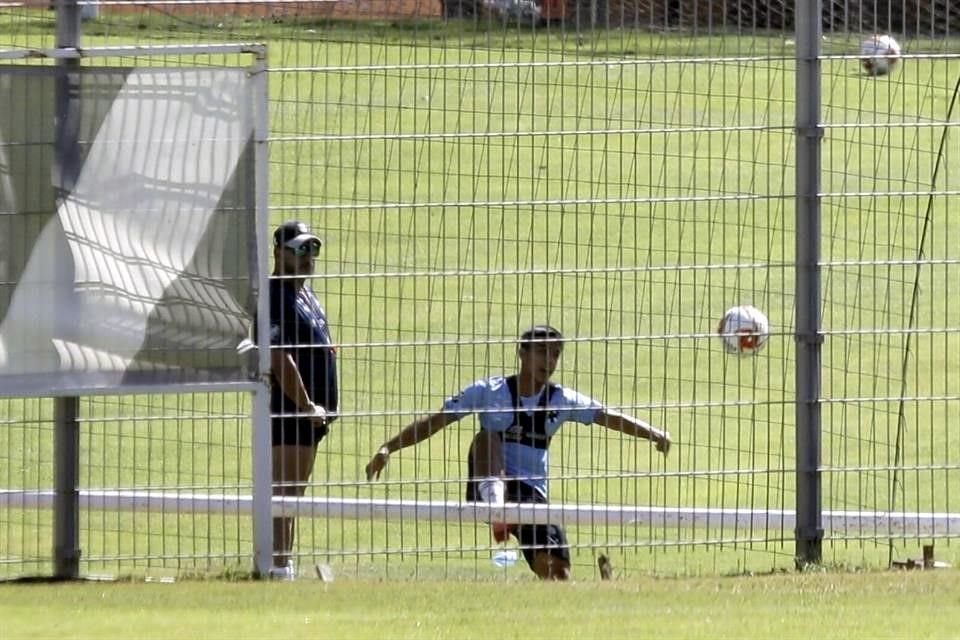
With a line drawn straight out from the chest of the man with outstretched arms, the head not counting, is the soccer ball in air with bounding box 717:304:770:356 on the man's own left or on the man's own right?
on the man's own left

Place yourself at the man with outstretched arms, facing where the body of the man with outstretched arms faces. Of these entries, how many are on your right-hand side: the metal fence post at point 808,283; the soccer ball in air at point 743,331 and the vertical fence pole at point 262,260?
1

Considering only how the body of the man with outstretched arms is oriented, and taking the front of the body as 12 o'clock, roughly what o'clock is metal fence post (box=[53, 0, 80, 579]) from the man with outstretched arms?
The metal fence post is roughly at 2 o'clock from the man with outstretched arms.

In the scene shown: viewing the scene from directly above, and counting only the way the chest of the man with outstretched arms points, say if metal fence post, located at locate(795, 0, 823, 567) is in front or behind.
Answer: in front

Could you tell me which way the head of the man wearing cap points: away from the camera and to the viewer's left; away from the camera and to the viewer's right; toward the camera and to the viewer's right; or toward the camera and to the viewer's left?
toward the camera and to the viewer's right

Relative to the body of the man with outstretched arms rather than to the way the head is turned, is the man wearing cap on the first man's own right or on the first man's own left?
on the first man's own right

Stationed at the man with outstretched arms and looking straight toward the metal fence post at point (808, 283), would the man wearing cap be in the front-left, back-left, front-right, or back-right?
back-right

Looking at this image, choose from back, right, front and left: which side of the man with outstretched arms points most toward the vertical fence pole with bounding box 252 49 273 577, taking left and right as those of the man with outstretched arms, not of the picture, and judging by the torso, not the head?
right

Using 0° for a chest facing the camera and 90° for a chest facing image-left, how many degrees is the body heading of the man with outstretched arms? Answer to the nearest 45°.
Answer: approximately 315°

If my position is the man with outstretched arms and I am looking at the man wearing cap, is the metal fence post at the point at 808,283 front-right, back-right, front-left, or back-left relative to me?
back-left
